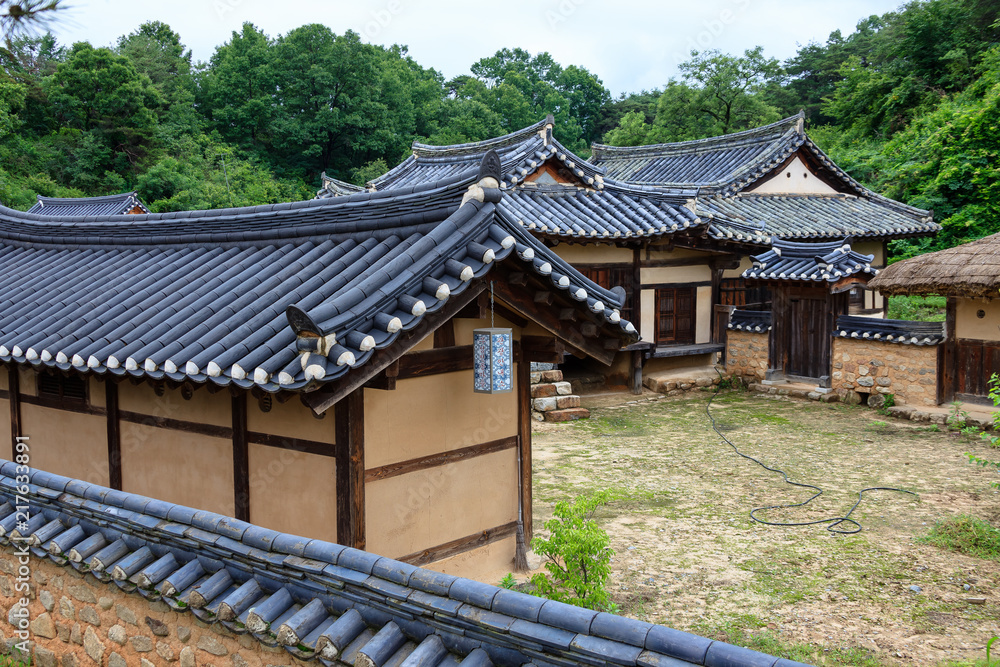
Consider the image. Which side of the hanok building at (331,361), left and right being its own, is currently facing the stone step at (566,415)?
front

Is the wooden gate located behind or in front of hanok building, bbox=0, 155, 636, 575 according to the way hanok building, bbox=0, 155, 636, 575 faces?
in front

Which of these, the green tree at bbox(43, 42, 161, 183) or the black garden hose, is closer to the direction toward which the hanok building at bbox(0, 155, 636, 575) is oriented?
the black garden hose

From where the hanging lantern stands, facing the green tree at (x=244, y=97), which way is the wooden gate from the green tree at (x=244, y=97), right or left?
right

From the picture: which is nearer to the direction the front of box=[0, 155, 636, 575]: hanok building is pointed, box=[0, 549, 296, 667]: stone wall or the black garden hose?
the black garden hose

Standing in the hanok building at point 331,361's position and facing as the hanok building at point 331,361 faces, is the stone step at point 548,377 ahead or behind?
ahead
